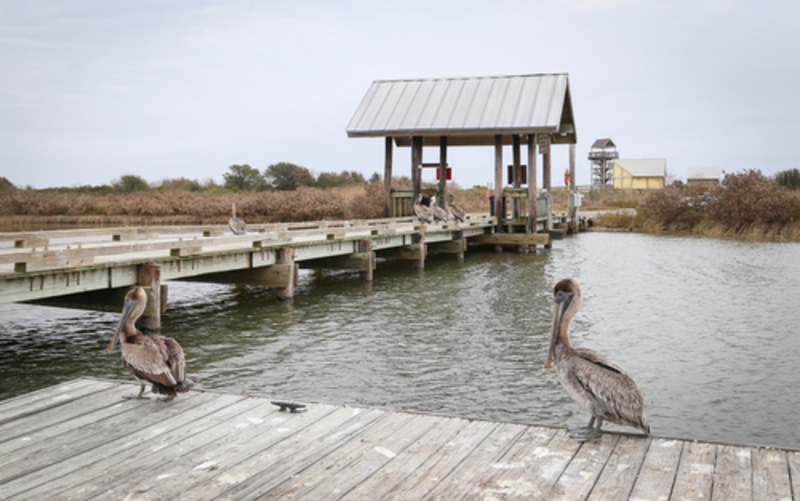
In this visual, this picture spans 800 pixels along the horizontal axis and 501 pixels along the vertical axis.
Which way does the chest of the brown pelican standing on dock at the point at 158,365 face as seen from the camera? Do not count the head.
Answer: to the viewer's left

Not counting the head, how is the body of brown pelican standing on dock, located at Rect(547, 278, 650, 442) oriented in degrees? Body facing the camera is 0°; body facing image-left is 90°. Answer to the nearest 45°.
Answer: approximately 90°

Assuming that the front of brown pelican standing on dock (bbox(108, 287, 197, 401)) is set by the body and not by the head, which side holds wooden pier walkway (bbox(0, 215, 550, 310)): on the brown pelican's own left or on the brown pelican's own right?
on the brown pelican's own right

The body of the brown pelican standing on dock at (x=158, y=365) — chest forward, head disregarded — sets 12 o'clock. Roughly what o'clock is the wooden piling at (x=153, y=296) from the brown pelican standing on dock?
The wooden piling is roughly at 3 o'clock from the brown pelican standing on dock.

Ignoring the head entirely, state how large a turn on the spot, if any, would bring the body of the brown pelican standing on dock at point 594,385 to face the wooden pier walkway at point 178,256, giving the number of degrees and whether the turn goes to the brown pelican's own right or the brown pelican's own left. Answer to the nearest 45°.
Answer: approximately 45° to the brown pelican's own right

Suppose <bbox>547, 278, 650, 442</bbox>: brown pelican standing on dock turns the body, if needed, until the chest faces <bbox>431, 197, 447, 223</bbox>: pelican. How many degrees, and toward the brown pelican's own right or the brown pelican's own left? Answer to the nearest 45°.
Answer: approximately 90° to the brown pelican's own right

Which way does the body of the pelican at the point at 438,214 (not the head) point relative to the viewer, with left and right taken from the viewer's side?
facing to the left of the viewer

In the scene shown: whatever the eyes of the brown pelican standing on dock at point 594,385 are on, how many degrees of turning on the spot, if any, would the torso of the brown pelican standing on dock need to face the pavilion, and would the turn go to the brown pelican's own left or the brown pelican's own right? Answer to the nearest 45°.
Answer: approximately 90° to the brown pelican's own right

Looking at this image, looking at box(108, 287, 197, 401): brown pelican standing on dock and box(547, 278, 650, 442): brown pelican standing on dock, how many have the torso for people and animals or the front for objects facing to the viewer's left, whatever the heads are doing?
2
